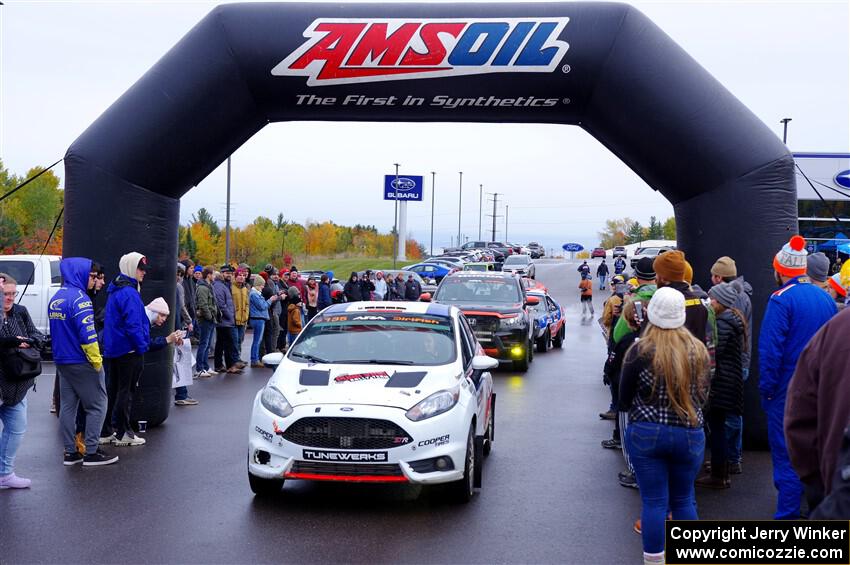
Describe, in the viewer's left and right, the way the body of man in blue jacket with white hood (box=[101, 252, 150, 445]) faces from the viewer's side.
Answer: facing to the right of the viewer

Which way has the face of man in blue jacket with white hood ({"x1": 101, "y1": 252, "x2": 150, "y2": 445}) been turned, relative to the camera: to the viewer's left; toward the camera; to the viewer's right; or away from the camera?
to the viewer's right

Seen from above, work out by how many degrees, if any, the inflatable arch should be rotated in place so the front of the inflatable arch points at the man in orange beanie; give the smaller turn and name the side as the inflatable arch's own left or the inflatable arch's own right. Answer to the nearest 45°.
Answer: approximately 45° to the inflatable arch's own left

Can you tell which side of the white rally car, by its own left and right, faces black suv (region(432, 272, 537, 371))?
back

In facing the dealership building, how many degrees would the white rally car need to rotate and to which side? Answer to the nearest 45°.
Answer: approximately 135° to its left

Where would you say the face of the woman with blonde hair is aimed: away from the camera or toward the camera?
away from the camera

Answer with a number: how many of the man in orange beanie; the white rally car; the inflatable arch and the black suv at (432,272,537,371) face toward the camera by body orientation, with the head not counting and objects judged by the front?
3

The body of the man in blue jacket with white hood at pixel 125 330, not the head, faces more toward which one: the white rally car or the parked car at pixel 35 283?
the white rally car

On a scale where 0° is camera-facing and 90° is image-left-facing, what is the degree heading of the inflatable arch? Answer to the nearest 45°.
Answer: approximately 0°

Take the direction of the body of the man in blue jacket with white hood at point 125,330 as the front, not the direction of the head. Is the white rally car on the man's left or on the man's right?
on the man's right

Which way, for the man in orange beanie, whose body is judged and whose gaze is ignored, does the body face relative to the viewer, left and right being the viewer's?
facing away from the viewer and to the left of the viewer
